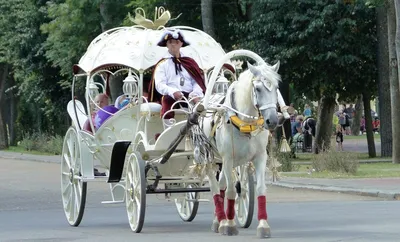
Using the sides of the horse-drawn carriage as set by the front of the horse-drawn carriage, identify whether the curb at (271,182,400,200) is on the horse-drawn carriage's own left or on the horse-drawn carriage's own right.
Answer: on the horse-drawn carriage's own left

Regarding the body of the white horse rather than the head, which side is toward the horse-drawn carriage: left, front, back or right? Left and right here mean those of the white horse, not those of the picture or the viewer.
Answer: back

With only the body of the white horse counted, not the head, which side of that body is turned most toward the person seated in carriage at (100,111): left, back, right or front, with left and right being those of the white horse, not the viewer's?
back

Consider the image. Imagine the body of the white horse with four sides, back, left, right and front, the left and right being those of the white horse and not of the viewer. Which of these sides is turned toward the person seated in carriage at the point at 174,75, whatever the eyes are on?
back

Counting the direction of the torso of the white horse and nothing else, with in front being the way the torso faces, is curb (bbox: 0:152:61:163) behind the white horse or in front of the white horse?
behind

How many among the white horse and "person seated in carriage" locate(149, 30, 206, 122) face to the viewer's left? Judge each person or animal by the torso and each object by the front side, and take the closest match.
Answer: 0

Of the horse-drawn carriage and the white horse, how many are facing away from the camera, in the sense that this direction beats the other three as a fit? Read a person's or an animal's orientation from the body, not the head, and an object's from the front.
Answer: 0

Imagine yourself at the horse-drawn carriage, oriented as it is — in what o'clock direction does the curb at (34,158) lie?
The curb is roughly at 7 o'clock from the horse-drawn carriage.

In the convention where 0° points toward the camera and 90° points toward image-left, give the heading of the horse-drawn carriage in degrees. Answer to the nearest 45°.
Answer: approximately 315°
